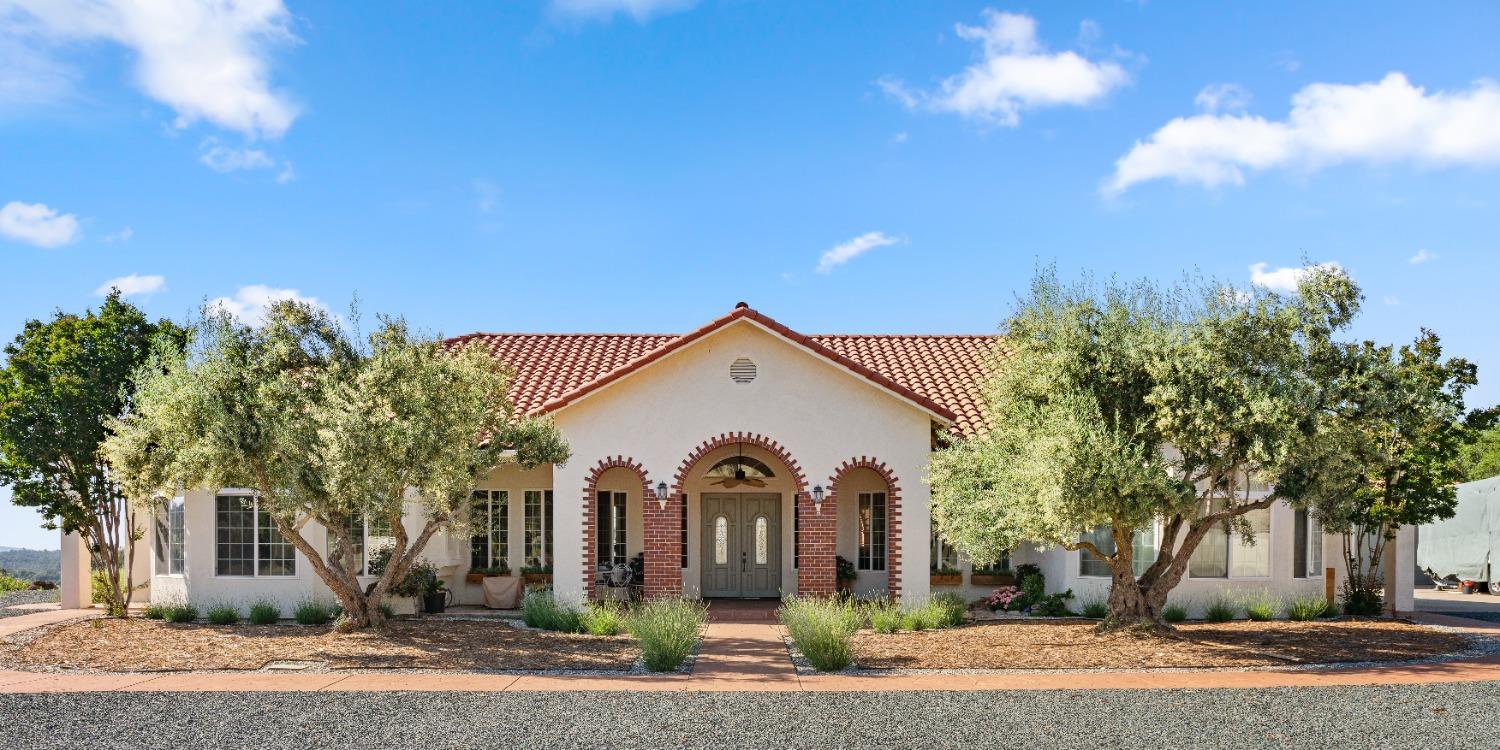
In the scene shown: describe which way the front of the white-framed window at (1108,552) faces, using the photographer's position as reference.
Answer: facing the viewer

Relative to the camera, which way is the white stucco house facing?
toward the camera

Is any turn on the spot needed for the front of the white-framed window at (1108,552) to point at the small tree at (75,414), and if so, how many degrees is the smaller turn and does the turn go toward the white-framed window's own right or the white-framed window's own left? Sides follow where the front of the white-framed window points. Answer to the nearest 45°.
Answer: approximately 90° to the white-framed window's own right

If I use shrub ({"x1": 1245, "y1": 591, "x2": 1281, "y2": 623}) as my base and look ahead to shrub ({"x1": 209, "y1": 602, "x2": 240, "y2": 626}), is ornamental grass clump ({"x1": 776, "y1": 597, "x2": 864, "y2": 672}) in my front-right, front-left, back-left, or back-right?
front-left

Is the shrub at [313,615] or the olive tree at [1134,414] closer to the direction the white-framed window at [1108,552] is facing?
the olive tree

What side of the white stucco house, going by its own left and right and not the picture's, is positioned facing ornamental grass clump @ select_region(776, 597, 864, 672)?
front

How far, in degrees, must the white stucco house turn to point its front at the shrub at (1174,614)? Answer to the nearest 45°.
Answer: approximately 90° to its left
